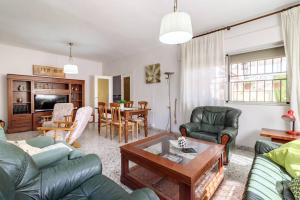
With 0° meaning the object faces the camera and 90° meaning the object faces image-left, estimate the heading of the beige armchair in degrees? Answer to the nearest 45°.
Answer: approximately 90°

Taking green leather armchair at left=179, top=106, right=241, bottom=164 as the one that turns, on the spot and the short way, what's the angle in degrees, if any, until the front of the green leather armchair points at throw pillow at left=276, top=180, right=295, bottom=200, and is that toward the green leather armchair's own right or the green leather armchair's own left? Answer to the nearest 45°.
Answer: approximately 45° to the green leather armchair's own left

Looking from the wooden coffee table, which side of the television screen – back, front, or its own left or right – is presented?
front

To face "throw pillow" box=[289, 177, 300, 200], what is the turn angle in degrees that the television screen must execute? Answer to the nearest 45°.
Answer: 0° — it already faces it

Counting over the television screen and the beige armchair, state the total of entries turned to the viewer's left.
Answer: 1

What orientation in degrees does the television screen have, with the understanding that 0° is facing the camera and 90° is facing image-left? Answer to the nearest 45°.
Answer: approximately 0°

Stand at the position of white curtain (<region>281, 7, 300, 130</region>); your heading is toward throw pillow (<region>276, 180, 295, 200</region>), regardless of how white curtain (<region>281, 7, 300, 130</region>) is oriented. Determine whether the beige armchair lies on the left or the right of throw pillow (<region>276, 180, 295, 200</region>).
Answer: right

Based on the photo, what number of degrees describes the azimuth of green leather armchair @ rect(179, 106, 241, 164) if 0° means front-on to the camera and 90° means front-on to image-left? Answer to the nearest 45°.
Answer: approximately 45°

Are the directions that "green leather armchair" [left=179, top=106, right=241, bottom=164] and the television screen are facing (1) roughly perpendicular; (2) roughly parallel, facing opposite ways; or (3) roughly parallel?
roughly perpendicular

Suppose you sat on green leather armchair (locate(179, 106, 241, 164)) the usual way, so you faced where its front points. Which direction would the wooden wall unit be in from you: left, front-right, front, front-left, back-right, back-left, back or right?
front-right
